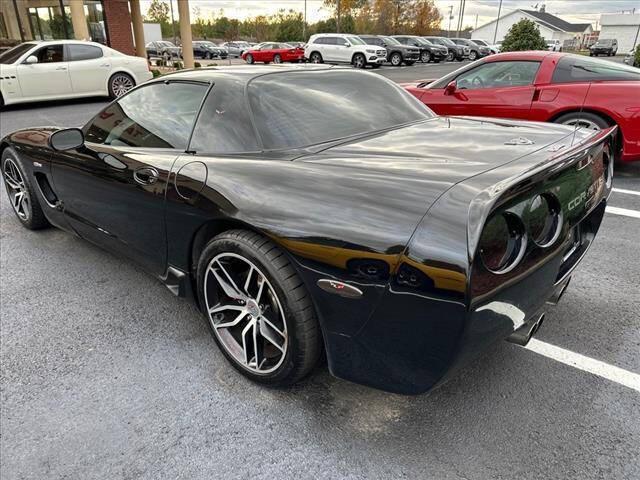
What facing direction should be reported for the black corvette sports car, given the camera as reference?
facing away from the viewer and to the left of the viewer

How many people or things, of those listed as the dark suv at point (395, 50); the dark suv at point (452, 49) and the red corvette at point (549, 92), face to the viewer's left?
1

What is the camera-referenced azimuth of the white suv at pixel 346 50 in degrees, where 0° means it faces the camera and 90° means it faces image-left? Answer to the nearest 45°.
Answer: approximately 315°

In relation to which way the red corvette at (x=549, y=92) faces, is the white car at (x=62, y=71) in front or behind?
in front

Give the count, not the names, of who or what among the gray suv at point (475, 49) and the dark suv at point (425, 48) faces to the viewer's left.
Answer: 0

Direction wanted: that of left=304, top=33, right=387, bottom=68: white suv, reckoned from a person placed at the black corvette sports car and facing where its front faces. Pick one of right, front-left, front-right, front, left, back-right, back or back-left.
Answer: front-right

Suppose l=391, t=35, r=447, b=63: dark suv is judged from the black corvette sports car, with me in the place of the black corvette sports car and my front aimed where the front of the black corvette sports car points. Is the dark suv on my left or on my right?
on my right

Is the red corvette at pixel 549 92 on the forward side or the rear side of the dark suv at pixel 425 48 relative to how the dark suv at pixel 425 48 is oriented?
on the forward side

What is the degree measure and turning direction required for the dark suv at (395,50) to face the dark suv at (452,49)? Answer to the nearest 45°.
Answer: approximately 90° to its left

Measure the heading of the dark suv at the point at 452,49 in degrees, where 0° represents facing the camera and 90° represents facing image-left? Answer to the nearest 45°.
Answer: approximately 315°

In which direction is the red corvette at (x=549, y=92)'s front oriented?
to the viewer's left

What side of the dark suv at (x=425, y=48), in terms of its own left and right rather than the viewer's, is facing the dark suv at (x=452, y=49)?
left

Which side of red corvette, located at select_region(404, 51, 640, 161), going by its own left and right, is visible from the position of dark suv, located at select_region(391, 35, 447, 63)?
right

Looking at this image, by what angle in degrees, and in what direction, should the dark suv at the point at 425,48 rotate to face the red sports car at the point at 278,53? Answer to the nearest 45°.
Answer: approximately 90° to its right

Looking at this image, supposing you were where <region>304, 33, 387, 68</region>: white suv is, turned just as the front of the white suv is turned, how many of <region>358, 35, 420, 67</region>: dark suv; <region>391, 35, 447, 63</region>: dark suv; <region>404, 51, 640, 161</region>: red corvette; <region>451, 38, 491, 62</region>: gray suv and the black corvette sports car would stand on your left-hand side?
3

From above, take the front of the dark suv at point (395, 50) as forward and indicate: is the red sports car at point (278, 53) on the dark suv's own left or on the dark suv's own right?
on the dark suv's own right
